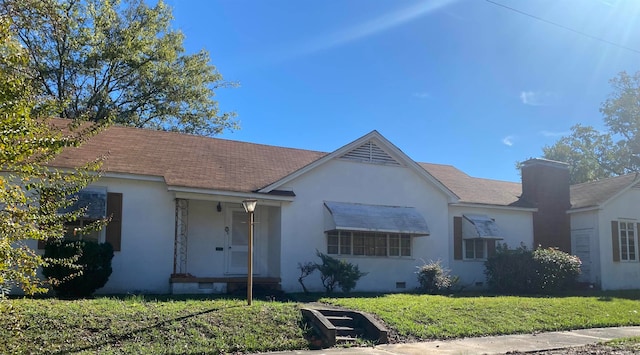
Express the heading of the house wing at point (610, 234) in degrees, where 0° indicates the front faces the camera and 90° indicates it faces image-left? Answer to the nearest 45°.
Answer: approximately 0°

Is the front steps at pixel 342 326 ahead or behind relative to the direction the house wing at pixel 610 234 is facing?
ahead

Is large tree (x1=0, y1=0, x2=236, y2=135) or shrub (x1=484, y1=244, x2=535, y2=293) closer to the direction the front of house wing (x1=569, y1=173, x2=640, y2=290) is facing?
the shrub

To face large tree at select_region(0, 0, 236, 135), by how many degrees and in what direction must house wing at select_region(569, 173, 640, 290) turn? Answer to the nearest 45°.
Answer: approximately 90° to its right

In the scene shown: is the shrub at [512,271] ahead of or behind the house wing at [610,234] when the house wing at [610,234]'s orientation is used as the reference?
ahead

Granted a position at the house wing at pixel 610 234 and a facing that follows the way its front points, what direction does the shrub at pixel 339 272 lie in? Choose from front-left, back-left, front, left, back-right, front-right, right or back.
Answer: front-right

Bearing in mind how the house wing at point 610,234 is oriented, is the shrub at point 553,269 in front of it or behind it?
in front

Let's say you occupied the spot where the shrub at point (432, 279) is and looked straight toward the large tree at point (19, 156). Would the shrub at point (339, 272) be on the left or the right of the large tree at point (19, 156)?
right
